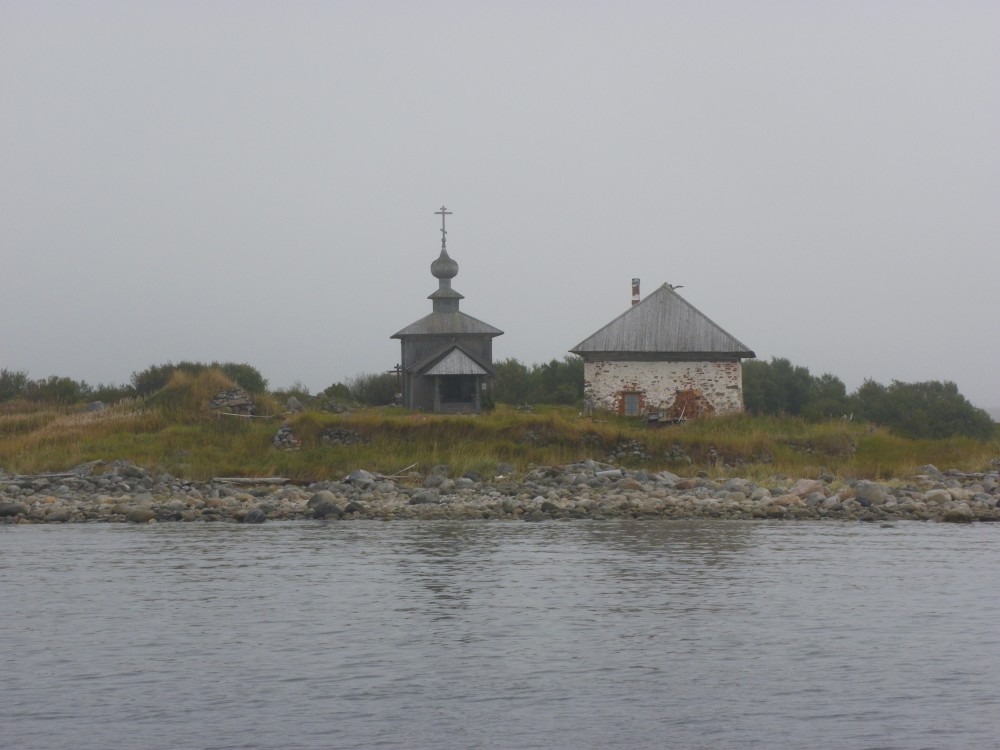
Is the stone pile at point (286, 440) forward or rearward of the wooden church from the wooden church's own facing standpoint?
forward

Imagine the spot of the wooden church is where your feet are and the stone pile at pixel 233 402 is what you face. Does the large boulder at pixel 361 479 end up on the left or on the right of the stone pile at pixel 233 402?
left

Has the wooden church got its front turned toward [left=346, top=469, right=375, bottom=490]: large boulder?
yes

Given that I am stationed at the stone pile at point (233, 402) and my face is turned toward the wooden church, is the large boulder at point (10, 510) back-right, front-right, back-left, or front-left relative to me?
back-right

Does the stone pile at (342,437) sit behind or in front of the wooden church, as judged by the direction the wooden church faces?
in front

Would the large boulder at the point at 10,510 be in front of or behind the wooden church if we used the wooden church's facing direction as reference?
in front

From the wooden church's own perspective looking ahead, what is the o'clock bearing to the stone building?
The stone building is roughly at 10 o'clock from the wooden church.

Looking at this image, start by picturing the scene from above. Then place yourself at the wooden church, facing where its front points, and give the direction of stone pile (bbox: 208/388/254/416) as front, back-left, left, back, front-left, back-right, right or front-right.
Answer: front-right

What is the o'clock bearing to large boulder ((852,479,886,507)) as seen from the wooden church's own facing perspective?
The large boulder is roughly at 11 o'clock from the wooden church.

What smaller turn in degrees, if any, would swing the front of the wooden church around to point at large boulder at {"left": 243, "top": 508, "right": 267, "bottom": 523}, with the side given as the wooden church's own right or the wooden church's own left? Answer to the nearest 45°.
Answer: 0° — it already faces it

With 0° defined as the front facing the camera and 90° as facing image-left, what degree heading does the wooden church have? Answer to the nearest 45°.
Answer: approximately 0°
